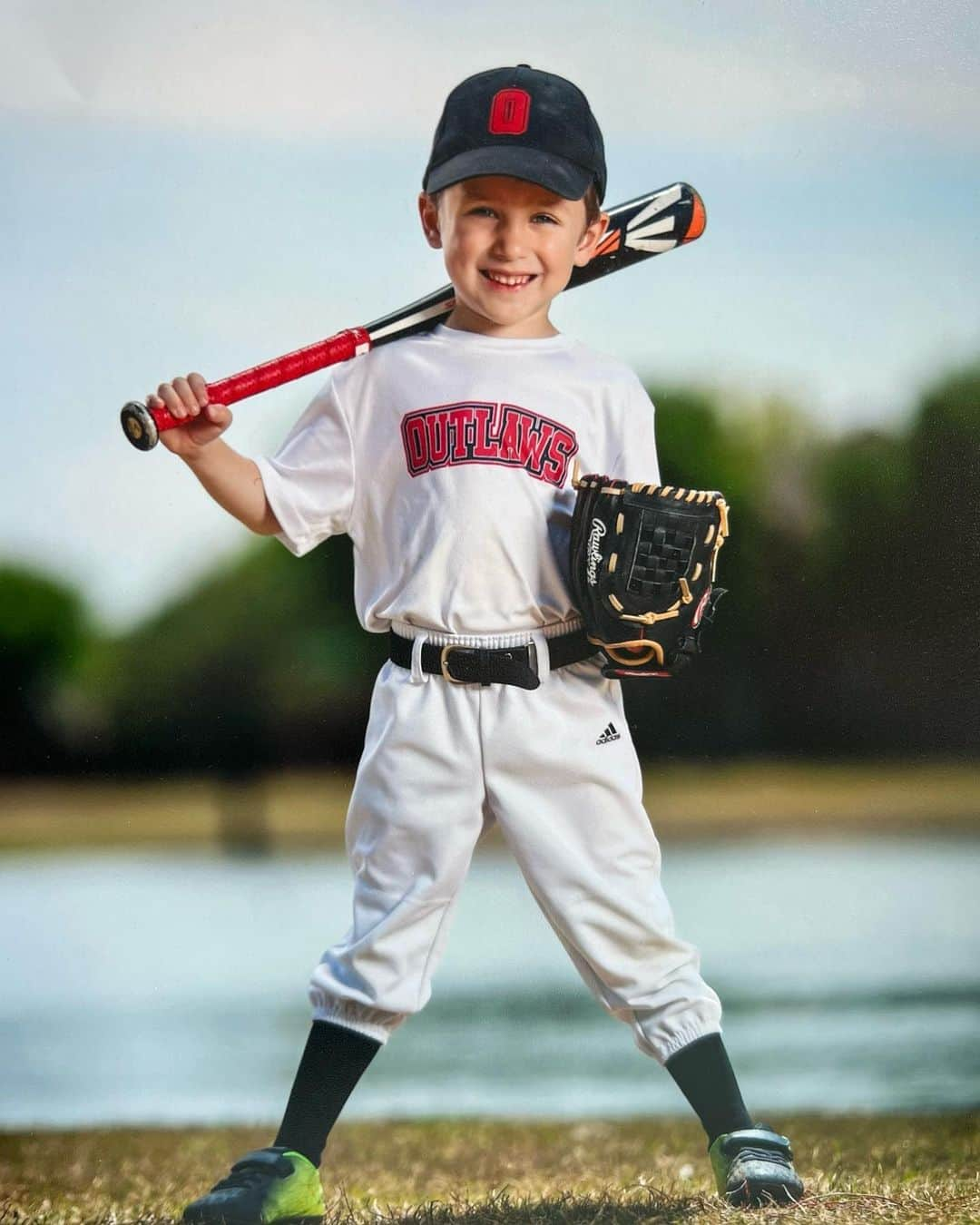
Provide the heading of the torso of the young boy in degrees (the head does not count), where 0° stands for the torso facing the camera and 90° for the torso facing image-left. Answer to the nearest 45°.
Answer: approximately 0°

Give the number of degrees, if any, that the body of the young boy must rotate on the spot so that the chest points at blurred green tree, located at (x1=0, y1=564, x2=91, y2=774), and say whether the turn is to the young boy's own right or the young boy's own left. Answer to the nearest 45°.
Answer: approximately 135° to the young boy's own right
